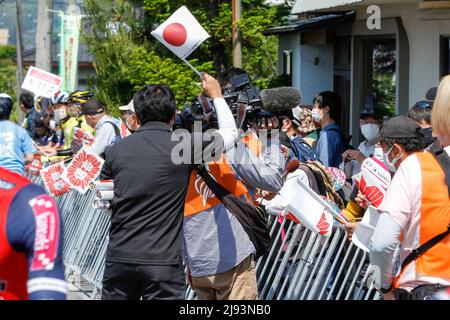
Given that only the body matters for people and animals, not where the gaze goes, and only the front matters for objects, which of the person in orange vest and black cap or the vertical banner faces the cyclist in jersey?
the vertical banner

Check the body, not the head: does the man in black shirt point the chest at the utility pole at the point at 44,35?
yes

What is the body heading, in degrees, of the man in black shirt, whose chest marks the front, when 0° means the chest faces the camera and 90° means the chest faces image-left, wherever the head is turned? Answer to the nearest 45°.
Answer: approximately 180°

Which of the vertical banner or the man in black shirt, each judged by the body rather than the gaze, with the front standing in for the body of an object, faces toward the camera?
the vertical banner

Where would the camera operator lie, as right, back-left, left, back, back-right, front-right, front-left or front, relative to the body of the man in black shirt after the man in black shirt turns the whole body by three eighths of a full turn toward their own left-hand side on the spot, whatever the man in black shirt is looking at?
back

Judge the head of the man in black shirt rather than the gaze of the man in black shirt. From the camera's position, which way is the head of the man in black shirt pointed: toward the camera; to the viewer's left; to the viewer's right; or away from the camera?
away from the camera

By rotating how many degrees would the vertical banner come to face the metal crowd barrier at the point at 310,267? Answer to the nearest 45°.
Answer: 0° — it already faces it

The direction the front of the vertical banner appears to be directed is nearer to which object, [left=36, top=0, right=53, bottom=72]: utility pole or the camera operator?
the camera operator

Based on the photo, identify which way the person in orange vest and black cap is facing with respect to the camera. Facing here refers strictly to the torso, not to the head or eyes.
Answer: away from the camera

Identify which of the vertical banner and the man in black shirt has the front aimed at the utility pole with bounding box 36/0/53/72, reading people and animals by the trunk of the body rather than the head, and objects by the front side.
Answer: the man in black shirt

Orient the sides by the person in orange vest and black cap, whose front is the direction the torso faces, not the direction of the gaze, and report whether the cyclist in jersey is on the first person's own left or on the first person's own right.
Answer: on the first person's own left

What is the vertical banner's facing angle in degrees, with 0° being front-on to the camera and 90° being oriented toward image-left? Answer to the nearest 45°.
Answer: approximately 0°

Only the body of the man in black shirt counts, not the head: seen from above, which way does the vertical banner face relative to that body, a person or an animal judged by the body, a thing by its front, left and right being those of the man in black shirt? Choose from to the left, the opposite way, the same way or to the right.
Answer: the opposite way
